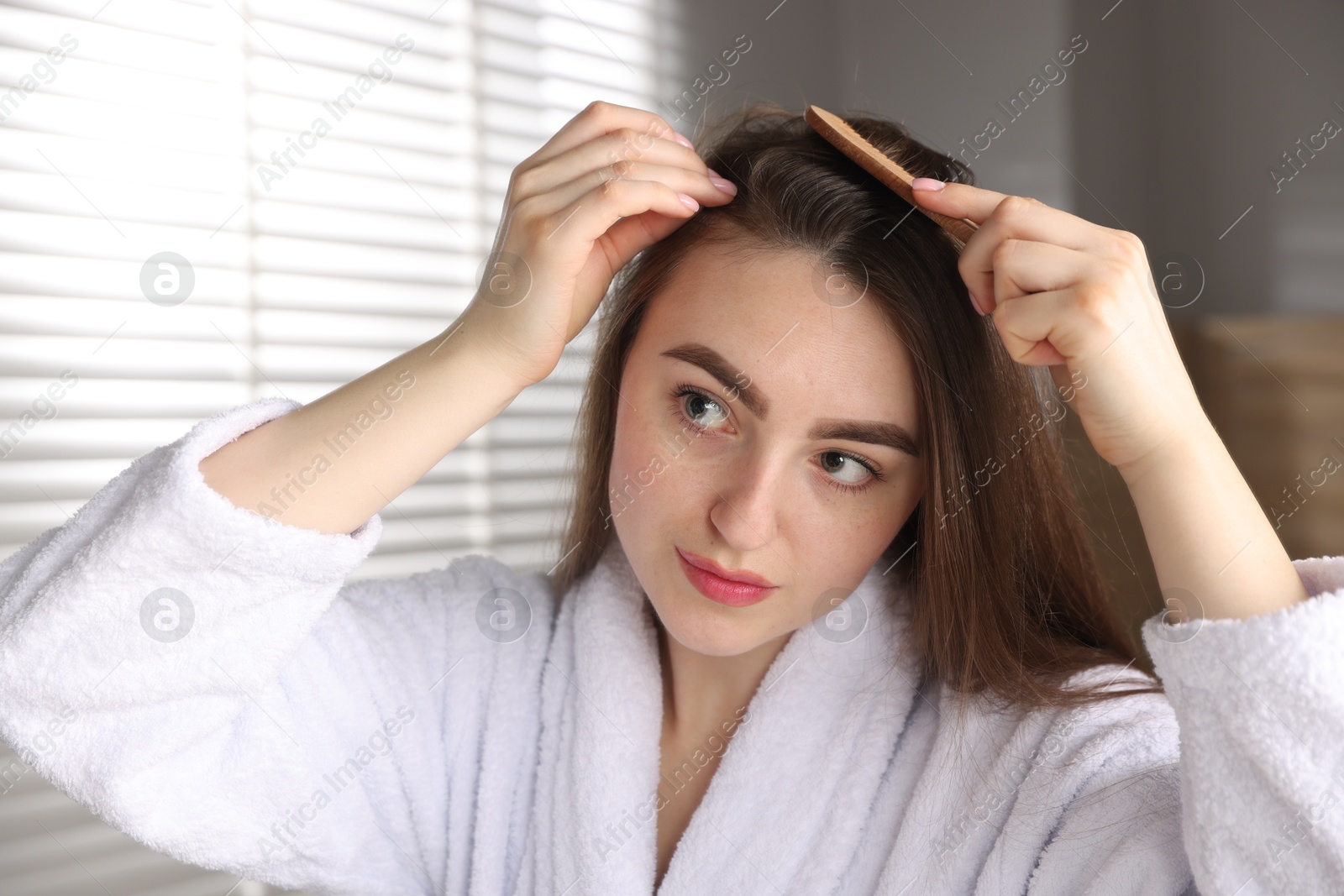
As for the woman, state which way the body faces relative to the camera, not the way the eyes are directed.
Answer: toward the camera

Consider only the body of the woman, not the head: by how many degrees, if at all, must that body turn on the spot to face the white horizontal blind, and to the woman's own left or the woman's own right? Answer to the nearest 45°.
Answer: approximately 135° to the woman's own right
